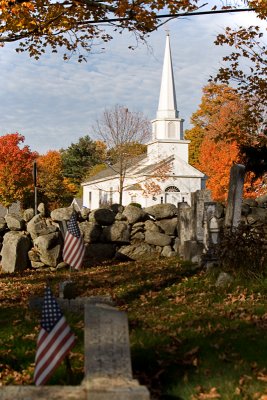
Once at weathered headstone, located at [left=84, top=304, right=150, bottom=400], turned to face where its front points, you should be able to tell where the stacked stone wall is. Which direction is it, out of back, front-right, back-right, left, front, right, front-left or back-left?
back

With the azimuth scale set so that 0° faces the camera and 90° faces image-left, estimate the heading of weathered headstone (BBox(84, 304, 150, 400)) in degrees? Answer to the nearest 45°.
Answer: approximately 0°

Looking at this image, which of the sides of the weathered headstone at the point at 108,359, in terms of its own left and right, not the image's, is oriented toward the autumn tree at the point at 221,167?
back

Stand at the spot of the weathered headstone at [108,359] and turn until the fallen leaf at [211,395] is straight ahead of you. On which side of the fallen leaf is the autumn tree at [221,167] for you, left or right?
left

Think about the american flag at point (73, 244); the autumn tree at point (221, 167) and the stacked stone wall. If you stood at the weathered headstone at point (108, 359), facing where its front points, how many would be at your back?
3

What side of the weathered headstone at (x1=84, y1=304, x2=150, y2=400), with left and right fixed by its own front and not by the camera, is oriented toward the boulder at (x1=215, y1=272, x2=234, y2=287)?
back

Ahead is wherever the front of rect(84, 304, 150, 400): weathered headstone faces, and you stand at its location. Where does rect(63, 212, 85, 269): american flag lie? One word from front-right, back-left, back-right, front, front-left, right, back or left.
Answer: back

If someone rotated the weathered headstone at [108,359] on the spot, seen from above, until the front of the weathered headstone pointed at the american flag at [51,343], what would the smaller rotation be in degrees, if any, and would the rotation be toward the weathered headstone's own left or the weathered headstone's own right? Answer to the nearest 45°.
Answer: approximately 135° to the weathered headstone's own right

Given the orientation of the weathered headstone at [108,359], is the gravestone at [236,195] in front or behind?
behind

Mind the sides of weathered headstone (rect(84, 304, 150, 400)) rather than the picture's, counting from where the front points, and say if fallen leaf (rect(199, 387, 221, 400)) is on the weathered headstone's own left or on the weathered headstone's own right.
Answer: on the weathered headstone's own left
